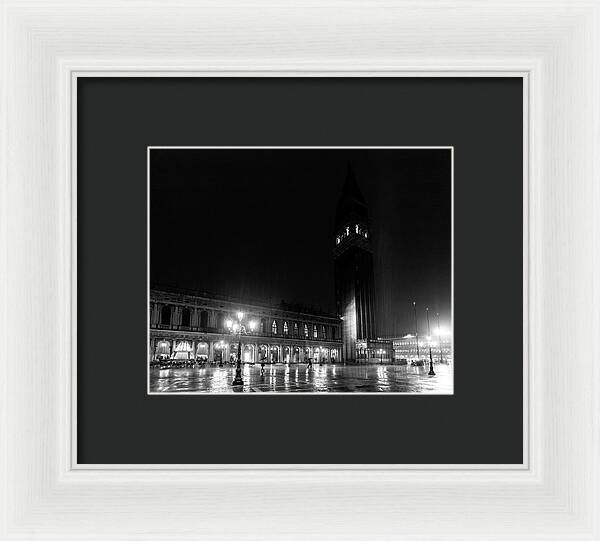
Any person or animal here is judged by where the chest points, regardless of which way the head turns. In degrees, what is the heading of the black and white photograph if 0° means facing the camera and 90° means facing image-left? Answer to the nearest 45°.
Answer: approximately 0°
